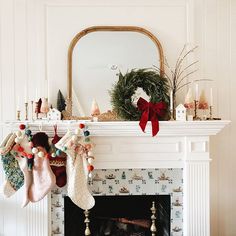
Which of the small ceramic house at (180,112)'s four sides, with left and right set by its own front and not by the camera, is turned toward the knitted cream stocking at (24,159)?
right

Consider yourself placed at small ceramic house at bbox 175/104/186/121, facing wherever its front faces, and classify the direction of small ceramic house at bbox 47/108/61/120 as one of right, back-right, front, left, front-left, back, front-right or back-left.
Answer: right

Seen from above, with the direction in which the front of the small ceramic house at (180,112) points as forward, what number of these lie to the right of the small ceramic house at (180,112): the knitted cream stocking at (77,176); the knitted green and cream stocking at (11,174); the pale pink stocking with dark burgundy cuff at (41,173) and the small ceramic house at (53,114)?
4

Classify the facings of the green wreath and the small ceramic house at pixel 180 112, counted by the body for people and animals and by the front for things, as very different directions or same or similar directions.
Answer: same or similar directions

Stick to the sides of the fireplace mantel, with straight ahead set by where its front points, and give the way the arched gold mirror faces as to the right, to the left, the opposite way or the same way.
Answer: the same way

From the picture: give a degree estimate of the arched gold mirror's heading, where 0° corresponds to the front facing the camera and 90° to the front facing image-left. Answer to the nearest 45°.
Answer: approximately 0°

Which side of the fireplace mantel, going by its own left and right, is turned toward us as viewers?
front

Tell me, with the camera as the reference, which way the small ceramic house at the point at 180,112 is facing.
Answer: facing the viewer

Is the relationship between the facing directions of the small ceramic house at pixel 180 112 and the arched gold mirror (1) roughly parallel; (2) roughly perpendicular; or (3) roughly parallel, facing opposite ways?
roughly parallel
